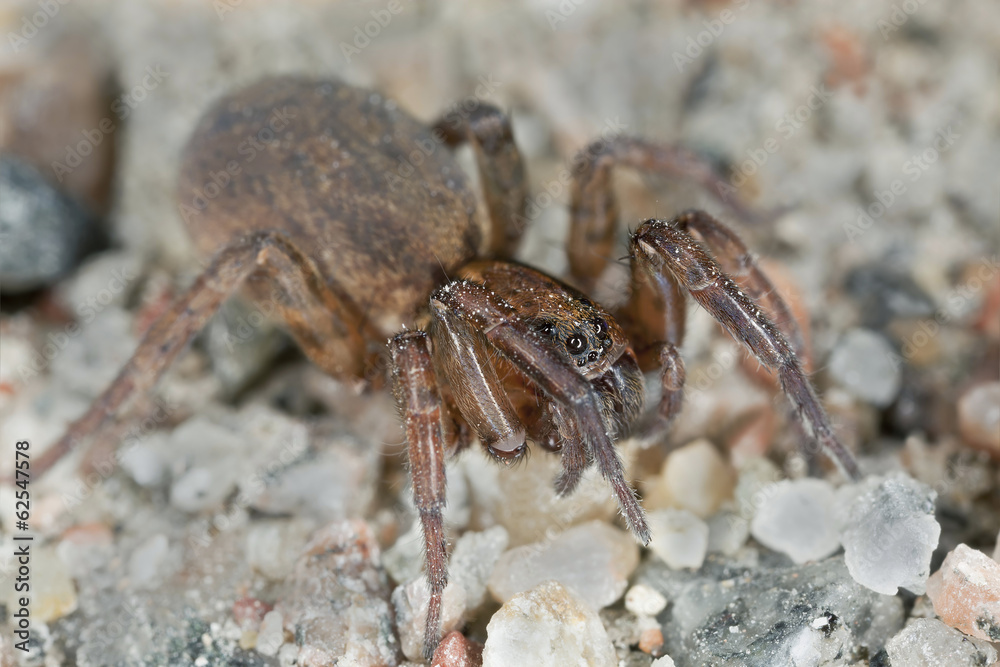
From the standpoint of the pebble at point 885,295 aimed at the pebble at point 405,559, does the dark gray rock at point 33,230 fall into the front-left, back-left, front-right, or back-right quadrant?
front-right

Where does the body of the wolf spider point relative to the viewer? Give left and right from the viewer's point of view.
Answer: facing the viewer and to the right of the viewer

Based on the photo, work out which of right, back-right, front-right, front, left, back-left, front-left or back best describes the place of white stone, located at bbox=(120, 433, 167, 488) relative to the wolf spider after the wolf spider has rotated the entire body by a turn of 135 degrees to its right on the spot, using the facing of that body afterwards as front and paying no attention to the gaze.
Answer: front

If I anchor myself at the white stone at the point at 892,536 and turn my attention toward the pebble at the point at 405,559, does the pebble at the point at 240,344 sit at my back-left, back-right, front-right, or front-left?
front-right

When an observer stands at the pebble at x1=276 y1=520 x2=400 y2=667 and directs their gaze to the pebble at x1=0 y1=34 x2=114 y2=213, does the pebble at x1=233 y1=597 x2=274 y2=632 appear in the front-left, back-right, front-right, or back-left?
front-left

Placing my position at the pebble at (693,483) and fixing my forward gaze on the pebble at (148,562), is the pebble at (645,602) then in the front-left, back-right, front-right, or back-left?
front-left

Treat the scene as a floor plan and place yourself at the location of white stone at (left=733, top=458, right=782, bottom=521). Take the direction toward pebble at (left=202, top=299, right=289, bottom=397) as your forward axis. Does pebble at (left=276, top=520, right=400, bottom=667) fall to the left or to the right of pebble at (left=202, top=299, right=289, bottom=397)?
left

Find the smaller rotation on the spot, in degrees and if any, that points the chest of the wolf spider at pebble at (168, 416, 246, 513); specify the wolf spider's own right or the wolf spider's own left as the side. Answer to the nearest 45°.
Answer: approximately 135° to the wolf spider's own right

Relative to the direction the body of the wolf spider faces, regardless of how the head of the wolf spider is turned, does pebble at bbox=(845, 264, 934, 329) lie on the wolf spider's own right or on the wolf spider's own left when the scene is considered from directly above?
on the wolf spider's own left

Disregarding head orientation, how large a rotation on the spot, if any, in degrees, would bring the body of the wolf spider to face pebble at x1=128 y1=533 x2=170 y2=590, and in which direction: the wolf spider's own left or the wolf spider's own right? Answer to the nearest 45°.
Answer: approximately 135° to the wolf spider's own right

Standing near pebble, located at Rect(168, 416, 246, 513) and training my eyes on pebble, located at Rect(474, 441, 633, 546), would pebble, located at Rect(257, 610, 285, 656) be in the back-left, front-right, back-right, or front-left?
front-right

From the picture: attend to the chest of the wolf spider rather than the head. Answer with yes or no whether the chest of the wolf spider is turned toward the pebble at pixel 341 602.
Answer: no

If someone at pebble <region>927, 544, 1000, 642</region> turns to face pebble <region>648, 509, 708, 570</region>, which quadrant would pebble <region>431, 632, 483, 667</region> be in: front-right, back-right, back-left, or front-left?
front-left

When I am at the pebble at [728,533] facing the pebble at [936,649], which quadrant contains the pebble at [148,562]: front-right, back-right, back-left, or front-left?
back-right

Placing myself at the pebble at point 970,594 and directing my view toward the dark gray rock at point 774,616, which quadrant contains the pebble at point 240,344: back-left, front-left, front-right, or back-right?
front-right

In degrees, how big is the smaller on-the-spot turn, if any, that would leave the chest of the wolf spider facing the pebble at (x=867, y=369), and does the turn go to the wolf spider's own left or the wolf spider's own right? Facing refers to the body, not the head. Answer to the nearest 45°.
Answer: approximately 45° to the wolf spider's own left

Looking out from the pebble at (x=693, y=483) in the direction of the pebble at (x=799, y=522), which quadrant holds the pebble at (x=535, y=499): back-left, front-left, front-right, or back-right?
back-right
